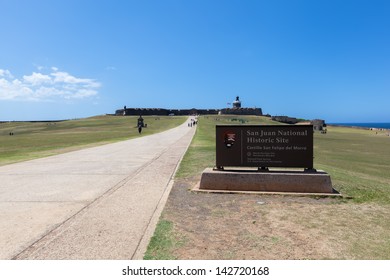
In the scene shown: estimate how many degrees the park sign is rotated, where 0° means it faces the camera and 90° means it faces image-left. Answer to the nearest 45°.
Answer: approximately 0°
